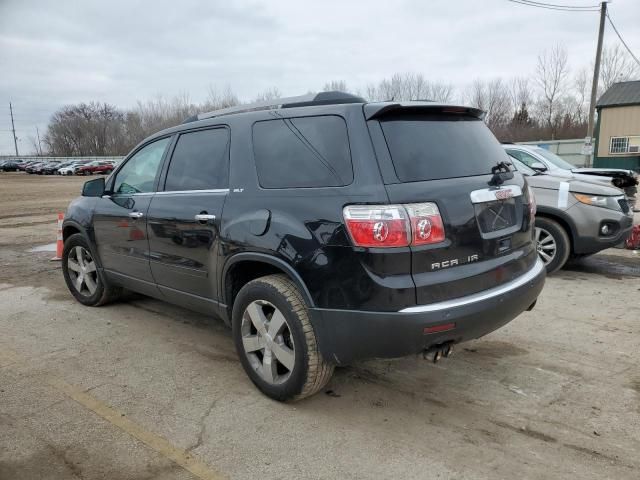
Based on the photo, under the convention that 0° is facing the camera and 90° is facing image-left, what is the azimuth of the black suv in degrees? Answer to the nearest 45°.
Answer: approximately 135°

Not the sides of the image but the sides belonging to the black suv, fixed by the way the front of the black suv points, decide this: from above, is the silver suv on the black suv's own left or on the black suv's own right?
on the black suv's own right

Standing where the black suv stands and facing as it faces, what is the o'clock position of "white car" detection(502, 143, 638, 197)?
The white car is roughly at 3 o'clock from the black suv.
